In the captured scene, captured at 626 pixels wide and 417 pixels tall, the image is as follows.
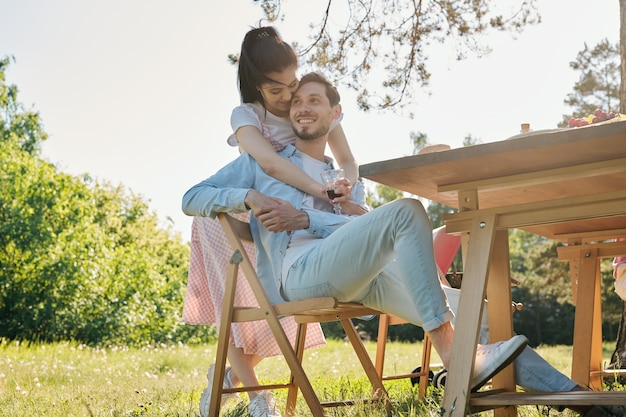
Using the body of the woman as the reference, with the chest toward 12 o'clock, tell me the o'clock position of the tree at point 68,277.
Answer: The tree is roughly at 7 o'clock from the woman.

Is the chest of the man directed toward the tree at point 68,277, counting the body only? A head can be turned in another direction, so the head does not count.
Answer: no

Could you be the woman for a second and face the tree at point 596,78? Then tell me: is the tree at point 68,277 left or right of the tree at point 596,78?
left

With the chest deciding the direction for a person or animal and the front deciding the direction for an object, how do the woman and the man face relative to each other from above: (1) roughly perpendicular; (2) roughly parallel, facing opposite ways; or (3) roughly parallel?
roughly parallel

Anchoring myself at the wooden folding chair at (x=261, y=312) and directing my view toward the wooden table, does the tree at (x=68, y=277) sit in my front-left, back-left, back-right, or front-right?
back-left

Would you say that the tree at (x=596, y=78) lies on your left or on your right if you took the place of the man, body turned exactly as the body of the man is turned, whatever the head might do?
on your left

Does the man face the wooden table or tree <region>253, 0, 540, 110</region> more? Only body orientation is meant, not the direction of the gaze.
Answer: the wooden table

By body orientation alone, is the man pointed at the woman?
no

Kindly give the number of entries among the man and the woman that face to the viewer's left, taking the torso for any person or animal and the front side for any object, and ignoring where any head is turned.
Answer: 0

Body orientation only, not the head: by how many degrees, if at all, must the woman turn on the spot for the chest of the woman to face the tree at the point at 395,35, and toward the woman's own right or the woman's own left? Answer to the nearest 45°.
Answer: approximately 135° to the woman's own left

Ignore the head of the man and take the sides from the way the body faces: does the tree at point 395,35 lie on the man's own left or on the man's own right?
on the man's own left

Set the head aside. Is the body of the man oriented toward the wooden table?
yes
